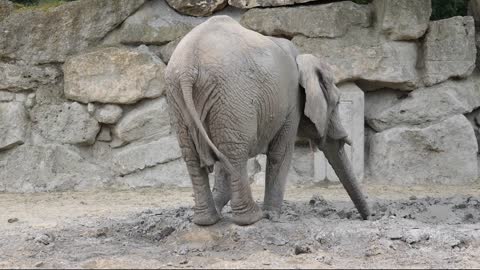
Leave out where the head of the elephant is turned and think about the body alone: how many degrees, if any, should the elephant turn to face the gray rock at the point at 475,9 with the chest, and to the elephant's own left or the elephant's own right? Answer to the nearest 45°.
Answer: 0° — it already faces it

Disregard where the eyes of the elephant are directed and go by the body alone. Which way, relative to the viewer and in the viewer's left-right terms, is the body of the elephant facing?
facing away from the viewer and to the right of the viewer

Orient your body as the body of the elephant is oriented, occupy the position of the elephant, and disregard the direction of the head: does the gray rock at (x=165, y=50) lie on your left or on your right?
on your left

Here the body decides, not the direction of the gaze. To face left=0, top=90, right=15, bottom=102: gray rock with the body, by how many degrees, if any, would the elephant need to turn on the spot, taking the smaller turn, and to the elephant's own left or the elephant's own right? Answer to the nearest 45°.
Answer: approximately 90° to the elephant's own left

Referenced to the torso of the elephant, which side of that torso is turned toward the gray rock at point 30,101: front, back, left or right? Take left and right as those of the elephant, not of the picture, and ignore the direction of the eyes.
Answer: left

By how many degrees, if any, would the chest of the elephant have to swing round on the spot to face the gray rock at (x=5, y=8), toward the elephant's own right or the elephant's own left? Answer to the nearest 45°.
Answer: approximately 90° to the elephant's own left

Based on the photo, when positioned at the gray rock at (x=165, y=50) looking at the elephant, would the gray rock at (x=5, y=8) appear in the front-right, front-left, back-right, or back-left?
back-right

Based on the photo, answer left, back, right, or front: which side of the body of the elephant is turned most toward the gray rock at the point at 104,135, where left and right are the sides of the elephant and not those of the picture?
left

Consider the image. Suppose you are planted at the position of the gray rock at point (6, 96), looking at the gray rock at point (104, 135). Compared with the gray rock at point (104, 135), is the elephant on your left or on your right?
right
